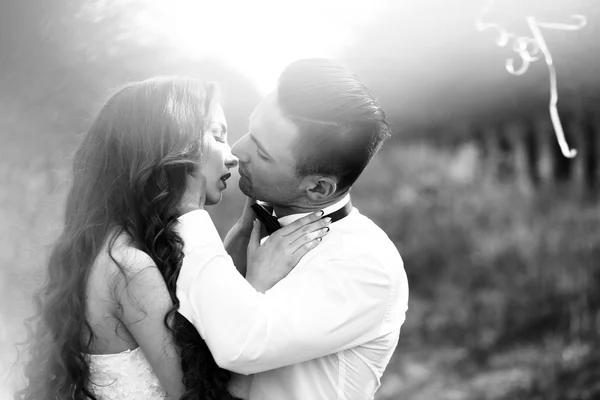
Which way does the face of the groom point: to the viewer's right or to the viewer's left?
to the viewer's left

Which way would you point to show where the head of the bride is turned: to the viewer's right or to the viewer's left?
to the viewer's right

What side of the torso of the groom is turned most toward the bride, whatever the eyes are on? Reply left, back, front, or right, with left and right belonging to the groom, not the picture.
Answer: front

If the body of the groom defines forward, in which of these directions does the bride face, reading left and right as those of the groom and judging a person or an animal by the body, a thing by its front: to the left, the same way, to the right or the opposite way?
the opposite way

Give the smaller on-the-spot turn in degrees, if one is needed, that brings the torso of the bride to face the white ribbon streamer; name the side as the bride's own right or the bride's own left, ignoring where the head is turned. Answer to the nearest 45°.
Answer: approximately 45° to the bride's own left

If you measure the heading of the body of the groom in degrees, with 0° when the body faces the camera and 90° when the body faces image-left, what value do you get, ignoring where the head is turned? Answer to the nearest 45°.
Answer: approximately 90°

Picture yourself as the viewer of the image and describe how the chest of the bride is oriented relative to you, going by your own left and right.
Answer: facing to the right of the viewer

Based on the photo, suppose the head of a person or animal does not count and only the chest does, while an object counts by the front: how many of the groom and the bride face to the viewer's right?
1

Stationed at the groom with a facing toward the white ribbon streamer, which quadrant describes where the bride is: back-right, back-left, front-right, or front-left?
back-left

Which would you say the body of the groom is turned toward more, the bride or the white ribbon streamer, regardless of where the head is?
the bride

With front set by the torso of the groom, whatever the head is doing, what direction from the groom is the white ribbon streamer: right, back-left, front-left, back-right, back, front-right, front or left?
back-right
